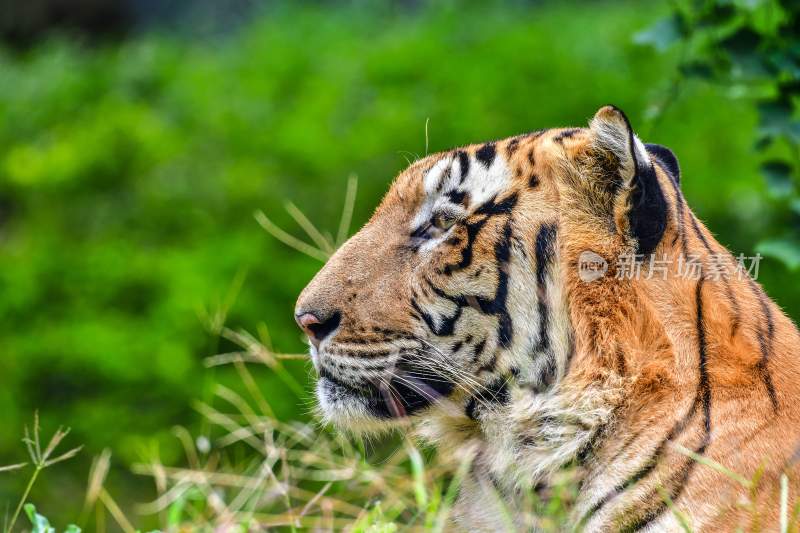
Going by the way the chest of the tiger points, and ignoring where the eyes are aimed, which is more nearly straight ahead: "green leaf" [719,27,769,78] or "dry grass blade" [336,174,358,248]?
the dry grass blade

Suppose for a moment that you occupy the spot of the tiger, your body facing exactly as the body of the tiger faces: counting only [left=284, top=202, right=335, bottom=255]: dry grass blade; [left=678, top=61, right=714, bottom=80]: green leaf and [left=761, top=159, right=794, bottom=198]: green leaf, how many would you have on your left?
0

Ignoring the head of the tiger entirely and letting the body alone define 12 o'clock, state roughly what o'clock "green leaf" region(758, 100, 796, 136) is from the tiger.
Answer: The green leaf is roughly at 4 o'clock from the tiger.

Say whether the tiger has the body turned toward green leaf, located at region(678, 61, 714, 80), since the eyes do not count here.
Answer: no

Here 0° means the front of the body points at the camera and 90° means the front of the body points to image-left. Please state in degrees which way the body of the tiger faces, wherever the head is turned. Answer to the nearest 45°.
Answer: approximately 90°

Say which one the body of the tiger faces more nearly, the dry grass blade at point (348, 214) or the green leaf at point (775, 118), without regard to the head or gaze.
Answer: the dry grass blade

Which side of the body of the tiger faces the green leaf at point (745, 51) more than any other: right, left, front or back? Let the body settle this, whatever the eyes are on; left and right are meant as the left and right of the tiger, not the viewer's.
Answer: right

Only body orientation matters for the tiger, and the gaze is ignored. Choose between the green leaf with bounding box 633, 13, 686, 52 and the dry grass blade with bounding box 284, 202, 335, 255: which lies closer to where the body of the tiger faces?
the dry grass blade

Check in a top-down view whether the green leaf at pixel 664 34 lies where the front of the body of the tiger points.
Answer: no

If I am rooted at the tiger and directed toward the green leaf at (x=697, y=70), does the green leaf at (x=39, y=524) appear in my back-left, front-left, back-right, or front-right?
back-left

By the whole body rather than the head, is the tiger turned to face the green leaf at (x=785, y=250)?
no
